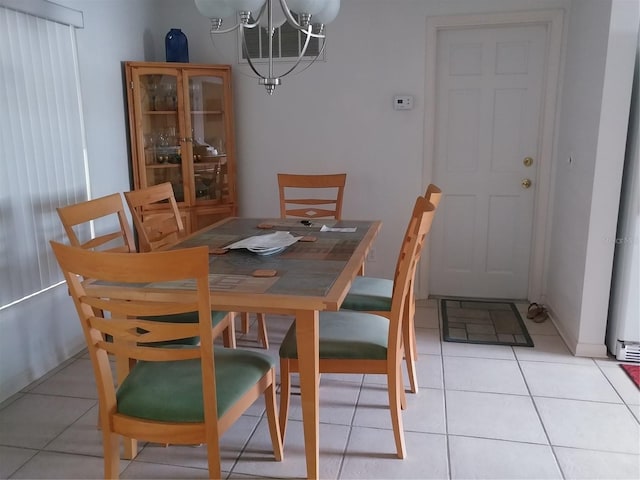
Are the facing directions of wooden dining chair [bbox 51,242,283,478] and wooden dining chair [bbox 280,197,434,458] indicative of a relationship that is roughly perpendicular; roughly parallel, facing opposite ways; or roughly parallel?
roughly perpendicular

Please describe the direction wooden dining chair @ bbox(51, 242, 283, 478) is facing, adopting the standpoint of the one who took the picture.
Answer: facing away from the viewer and to the right of the viewer

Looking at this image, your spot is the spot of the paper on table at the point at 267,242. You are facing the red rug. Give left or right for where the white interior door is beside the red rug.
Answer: left

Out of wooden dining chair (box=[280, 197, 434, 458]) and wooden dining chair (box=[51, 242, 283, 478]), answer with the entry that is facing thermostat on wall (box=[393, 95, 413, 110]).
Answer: wooden dining chair (box=[51, 242, 283, 478])

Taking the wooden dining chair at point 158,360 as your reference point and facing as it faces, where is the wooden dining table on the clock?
The wooden dining table is roughly at 1 o'clock from the wooden dining chair.

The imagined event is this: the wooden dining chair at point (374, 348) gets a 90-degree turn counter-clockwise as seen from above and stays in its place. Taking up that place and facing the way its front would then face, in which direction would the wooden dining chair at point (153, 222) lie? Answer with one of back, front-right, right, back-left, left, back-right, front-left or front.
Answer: back-right

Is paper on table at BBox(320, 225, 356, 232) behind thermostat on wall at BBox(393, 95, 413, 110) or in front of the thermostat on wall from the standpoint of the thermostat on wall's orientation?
in front

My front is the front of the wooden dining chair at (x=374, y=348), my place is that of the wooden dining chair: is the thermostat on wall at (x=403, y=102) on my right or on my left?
on my right

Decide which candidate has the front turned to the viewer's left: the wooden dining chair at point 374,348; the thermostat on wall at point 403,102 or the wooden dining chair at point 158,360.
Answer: the wooden dining chair at point 374,348

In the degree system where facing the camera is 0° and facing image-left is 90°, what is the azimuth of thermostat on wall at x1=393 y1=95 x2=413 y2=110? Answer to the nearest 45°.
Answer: approximately 0°

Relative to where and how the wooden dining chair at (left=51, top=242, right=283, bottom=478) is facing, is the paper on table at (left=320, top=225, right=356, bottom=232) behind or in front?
in front

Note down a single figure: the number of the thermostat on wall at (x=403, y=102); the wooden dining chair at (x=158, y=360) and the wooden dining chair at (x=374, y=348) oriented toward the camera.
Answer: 1

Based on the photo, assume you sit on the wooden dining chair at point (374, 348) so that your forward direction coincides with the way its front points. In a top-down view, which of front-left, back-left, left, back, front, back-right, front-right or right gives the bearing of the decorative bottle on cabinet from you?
front-right

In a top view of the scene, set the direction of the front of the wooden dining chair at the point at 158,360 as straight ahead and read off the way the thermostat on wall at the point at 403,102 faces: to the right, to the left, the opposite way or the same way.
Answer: the opposite way

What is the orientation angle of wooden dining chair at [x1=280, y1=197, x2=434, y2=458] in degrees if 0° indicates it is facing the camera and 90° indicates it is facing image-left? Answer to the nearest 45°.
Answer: approximately 90°

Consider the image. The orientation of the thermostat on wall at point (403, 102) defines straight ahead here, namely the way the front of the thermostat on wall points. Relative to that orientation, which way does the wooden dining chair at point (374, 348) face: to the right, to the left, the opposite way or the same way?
to the right

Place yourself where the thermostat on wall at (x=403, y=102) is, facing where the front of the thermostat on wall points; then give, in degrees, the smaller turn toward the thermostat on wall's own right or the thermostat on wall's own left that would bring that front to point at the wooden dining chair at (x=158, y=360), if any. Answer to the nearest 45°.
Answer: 0° — it already faces it

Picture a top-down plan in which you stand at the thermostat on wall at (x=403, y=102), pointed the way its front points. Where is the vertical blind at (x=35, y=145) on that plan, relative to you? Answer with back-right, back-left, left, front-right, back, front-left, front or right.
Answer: front-right
